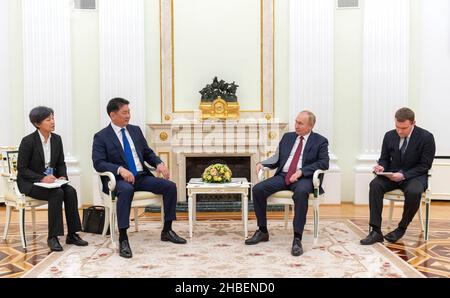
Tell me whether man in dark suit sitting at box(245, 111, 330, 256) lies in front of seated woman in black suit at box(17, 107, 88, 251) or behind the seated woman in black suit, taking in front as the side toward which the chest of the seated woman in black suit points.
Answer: in front

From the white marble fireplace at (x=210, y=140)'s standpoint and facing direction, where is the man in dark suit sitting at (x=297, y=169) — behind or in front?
in front

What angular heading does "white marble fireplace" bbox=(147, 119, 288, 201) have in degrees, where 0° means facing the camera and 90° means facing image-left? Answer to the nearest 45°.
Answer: approximately 0°

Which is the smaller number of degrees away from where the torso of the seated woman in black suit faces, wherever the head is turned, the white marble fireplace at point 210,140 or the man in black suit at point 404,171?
the man in black suit

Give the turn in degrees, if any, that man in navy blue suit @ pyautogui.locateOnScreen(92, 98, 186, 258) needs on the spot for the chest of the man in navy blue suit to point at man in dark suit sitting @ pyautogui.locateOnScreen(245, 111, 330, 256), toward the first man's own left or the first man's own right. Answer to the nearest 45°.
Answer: approximately 45° to the first man's own left

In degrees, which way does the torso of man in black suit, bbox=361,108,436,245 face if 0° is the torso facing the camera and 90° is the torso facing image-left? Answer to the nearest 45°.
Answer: approximately 45°

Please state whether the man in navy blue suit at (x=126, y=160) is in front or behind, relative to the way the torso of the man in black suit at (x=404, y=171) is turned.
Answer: in front

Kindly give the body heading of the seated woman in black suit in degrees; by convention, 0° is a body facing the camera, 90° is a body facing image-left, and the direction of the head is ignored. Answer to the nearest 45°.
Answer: approximately 315°

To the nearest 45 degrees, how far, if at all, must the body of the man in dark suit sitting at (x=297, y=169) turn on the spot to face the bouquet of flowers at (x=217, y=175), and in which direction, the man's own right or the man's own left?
approximately 45° to the man's own right

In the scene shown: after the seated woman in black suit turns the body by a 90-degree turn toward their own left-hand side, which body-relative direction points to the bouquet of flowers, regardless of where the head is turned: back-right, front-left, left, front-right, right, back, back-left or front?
front-right

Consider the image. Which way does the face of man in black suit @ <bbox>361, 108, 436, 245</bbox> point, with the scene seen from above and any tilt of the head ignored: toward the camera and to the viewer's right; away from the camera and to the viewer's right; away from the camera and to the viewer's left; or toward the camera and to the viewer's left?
toward the camera and to the viewer's left

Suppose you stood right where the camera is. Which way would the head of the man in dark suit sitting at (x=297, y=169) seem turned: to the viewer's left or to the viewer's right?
to the viewer's left
